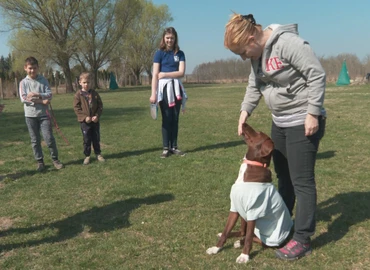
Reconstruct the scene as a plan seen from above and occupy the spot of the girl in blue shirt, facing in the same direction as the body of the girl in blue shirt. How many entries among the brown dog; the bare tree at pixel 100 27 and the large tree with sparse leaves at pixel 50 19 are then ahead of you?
1

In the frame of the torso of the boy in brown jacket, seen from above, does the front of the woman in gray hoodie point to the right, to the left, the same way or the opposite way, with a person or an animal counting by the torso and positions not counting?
to the right

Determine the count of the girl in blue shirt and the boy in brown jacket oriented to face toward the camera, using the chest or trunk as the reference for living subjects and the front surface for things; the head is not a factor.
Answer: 2

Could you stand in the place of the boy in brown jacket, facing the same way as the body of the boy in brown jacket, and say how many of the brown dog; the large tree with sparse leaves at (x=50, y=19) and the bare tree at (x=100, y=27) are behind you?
2

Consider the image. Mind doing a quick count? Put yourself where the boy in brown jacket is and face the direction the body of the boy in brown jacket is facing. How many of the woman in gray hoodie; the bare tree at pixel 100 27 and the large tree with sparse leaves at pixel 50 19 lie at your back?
2

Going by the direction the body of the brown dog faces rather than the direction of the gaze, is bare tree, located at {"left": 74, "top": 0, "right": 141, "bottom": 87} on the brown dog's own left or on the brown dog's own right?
on the brown dog's own right

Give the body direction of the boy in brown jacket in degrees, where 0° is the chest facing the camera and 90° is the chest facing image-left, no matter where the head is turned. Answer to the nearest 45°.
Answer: approximately 0°

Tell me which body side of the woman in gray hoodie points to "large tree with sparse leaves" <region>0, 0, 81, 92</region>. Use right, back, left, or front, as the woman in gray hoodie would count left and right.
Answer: right

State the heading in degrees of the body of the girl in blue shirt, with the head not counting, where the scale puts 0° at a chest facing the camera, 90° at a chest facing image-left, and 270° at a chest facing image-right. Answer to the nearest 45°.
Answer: approximately 0°
